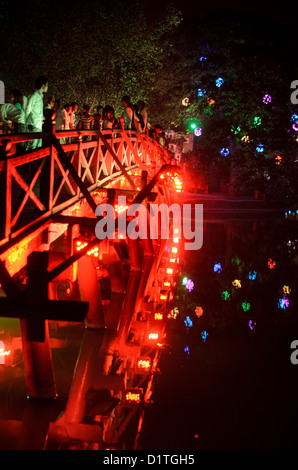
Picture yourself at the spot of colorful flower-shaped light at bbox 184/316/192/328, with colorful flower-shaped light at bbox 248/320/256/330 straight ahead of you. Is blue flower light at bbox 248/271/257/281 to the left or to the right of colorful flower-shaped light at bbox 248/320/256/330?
left

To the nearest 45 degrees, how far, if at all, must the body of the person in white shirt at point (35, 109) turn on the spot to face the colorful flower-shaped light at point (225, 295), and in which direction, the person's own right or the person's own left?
approximately 45° to the person's own left

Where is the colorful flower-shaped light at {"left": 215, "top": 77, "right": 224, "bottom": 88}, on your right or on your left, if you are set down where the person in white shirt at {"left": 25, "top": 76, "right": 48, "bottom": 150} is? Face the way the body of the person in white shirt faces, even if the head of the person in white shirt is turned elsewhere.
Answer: on your left

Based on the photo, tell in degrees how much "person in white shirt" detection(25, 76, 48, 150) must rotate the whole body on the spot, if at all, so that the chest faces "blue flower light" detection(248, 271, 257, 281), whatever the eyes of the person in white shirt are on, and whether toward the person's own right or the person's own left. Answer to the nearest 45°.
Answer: approximately 45° to the person's own left

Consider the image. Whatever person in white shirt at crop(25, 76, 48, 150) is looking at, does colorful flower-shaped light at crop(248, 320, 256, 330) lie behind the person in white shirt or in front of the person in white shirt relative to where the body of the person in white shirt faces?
in front

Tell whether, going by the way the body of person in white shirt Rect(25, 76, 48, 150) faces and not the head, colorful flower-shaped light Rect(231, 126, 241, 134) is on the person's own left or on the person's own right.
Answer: on the person's own left
